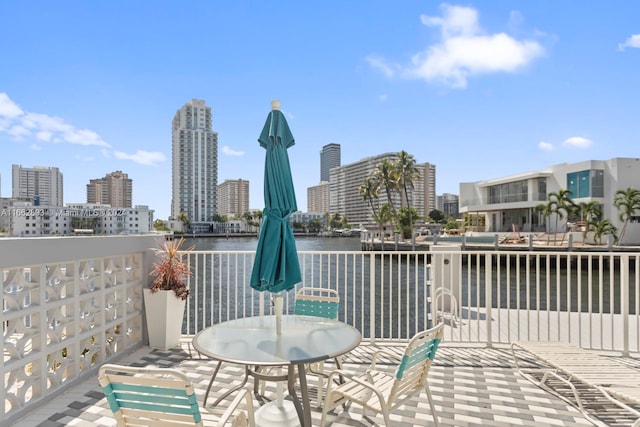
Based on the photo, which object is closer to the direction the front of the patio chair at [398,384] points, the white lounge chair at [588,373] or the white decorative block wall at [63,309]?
the white decorative block wall

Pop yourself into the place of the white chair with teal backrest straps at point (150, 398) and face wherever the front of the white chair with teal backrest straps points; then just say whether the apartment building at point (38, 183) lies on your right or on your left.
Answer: on your left

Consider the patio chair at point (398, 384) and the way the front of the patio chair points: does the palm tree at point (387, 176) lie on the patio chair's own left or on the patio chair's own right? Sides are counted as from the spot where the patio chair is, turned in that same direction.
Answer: on the patio chair's own right

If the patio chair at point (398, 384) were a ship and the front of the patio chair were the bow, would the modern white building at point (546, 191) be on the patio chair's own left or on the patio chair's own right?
on the patio chair's own right

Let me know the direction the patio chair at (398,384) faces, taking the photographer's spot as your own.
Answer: facing away from the viewer and to the left of the viewer

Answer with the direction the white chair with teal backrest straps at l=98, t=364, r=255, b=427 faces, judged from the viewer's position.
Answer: facing away from the viewer and to the right of the viewer

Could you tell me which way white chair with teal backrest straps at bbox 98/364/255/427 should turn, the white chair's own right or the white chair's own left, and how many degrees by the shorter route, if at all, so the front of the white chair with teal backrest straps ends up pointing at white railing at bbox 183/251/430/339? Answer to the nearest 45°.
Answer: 0° — it already faces it

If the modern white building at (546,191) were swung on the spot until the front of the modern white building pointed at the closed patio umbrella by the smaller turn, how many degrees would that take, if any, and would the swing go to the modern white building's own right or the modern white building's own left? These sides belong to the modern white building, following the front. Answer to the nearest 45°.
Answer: approximately 45° to the modern white building's own left
